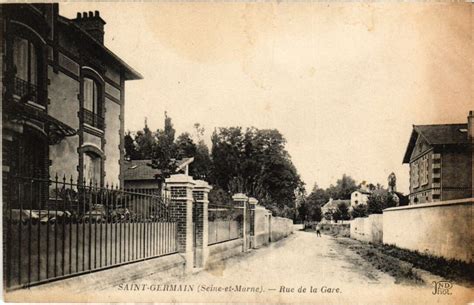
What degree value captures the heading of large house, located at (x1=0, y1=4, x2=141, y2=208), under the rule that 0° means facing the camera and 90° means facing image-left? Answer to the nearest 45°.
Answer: approximately 315°

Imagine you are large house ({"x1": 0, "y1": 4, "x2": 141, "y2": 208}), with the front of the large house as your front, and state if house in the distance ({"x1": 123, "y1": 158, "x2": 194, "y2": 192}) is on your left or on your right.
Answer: on your left

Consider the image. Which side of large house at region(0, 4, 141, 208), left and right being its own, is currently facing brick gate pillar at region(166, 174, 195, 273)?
front

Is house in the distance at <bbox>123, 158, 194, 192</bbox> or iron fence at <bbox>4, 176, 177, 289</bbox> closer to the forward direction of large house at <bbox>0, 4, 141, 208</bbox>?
the iron fence

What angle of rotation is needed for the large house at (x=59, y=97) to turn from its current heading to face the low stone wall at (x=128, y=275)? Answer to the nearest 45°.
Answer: approximately 45° to its right

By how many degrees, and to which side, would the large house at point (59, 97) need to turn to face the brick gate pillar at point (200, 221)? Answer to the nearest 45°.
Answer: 0° — it already faces it

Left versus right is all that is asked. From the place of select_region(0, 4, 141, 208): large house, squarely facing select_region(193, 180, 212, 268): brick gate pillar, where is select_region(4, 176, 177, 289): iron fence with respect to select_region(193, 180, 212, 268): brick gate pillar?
right
